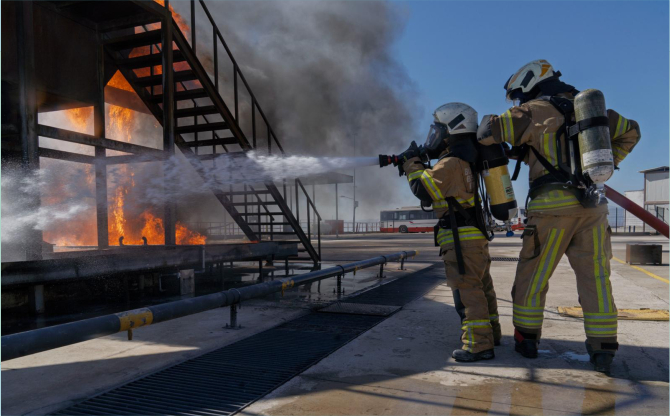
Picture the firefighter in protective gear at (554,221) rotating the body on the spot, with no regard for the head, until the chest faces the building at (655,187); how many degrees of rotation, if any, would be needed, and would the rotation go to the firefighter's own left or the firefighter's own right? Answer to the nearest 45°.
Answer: approximately 45° to the firefighter's own right

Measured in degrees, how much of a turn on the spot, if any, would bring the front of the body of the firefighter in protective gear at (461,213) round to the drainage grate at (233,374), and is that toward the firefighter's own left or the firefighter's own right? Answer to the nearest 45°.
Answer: approximately 45° to the firefighter's own left

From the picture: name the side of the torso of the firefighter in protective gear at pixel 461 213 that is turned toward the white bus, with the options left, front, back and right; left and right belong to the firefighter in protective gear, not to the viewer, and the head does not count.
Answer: right

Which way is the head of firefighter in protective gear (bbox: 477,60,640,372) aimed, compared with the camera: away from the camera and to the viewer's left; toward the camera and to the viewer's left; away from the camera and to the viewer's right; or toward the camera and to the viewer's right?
away from the camera and to the viewer's left

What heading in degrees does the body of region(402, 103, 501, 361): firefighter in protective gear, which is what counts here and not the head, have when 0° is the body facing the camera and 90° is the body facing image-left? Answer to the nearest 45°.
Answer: approximately 90°

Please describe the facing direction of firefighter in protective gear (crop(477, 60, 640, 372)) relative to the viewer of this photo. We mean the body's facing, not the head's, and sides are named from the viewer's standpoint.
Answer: facing away from the viewer and to the left of the viewer
